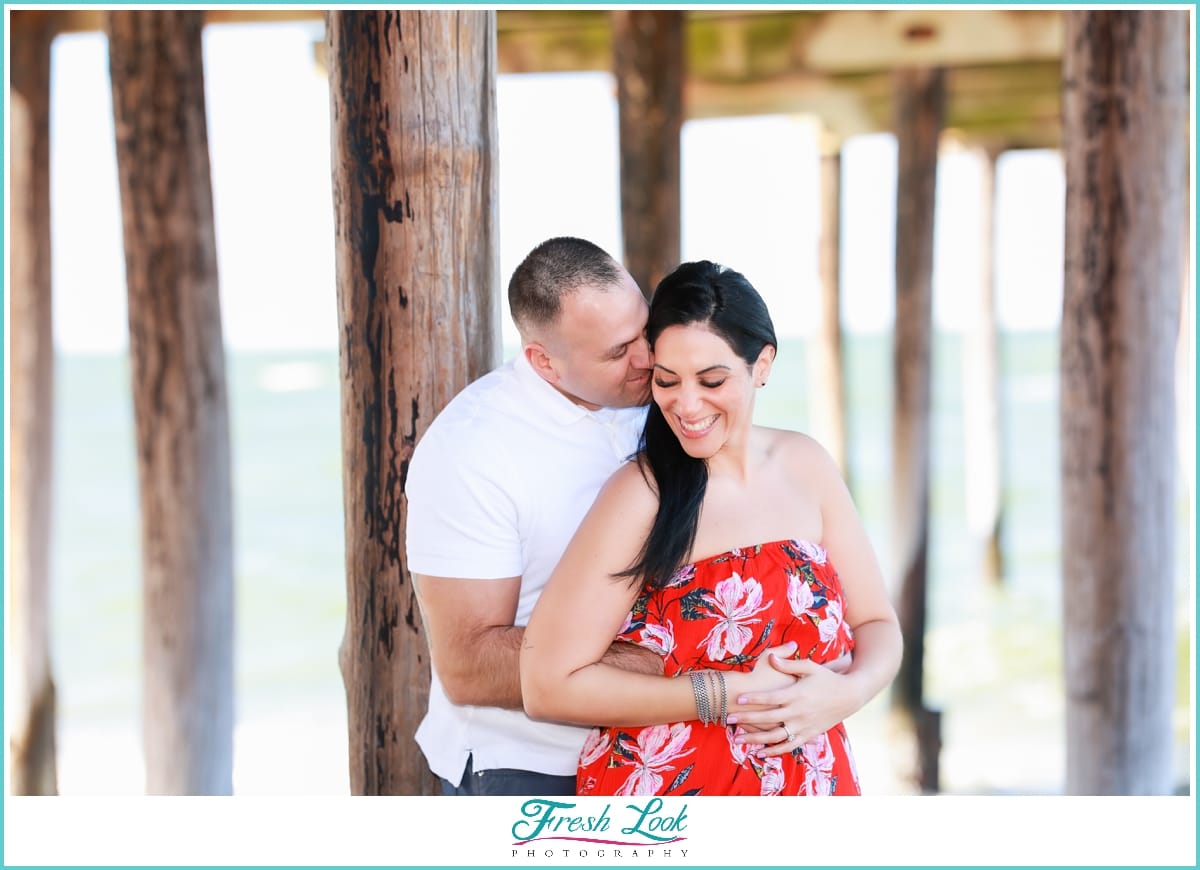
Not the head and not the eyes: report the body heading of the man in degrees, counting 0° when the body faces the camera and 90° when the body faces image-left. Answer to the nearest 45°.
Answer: approximately 315°

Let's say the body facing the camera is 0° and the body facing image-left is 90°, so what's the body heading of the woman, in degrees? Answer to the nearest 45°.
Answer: approximately 0°

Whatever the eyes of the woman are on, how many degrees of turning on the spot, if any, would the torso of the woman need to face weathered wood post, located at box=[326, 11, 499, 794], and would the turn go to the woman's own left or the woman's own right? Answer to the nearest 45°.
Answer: approximately 135° to the woman's own right

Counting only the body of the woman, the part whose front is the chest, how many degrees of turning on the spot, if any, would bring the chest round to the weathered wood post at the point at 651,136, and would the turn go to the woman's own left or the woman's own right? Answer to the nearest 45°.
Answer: approximately 180°

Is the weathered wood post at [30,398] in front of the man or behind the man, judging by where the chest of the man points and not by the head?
behind

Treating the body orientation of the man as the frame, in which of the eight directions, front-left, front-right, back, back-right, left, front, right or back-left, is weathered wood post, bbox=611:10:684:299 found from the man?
back-left
